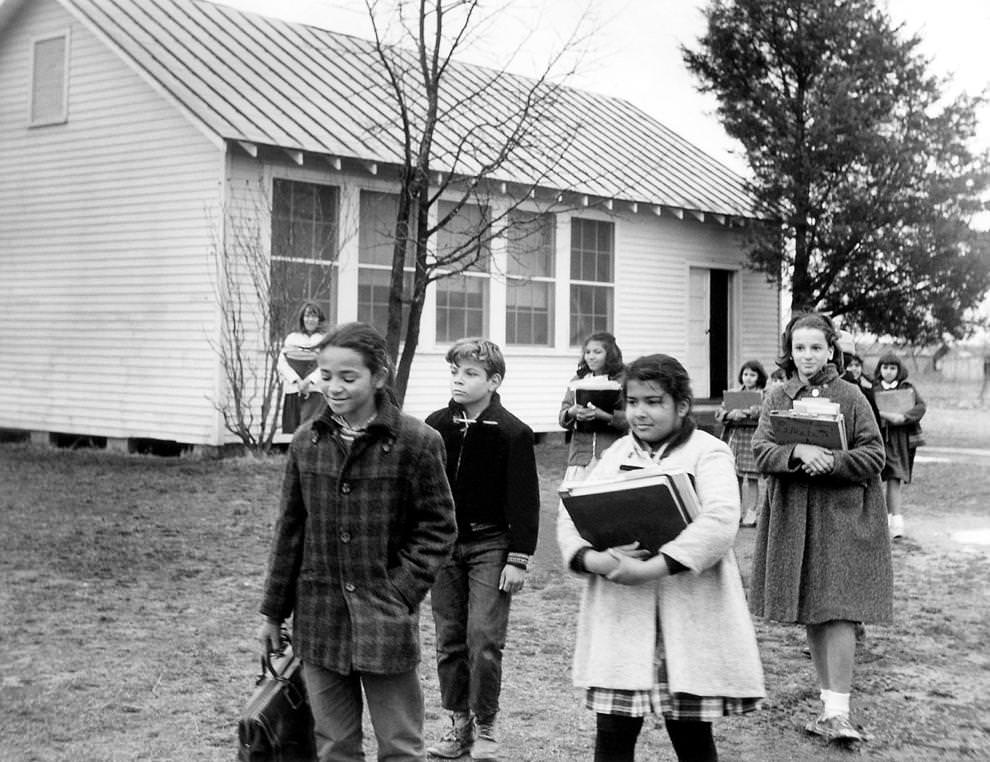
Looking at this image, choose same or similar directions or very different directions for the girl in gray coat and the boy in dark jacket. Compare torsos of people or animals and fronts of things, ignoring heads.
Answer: same or similar directions

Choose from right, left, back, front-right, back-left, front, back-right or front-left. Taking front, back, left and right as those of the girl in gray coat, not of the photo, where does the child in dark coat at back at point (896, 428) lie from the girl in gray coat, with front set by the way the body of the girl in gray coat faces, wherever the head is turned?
back

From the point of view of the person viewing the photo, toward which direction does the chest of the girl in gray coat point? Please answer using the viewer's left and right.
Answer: facing the viewer

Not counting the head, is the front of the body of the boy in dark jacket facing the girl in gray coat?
no

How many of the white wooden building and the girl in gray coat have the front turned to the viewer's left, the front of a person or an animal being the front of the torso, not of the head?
0

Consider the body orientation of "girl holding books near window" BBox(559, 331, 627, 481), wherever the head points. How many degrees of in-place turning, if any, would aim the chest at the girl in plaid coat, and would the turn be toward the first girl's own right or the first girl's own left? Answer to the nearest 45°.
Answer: approximately 45° to the first girl's own left

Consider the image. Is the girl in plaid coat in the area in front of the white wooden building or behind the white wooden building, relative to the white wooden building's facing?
in front

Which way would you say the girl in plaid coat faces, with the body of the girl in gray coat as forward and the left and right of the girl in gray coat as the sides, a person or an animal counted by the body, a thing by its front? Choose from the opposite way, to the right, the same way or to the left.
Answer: the same way

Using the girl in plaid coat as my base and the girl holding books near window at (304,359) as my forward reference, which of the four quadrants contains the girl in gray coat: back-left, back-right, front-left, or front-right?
front-right

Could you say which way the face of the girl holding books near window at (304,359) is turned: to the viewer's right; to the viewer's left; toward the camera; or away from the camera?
toward the camera

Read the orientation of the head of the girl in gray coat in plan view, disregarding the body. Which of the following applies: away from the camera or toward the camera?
toward the camera

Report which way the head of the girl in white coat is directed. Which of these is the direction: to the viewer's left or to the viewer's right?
to the viewer's left

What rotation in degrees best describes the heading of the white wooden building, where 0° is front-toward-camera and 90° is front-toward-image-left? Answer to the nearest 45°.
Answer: approximately 315°

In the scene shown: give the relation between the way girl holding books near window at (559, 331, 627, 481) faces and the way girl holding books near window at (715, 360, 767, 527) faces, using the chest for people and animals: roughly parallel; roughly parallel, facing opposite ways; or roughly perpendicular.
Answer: roughly parallel

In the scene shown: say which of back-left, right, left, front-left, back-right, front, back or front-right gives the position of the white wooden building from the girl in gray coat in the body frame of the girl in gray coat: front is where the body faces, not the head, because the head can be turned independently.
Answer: back-right

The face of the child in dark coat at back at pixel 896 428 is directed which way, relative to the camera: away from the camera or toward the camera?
toward the camera

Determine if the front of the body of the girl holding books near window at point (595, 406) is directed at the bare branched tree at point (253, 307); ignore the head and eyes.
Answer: no
